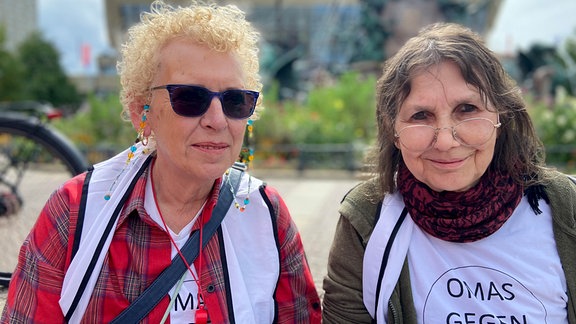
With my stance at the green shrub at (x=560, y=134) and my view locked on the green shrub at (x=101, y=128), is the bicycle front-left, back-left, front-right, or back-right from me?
front-left

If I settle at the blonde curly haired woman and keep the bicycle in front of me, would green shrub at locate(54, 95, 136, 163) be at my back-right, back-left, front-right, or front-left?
front-right

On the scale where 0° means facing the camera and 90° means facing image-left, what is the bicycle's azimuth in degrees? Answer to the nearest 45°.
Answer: approximately 90°

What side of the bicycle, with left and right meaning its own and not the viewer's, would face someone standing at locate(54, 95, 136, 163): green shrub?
right

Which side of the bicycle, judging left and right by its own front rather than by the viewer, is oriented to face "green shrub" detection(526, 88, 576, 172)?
back

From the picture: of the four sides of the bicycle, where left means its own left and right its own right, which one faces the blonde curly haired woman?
left

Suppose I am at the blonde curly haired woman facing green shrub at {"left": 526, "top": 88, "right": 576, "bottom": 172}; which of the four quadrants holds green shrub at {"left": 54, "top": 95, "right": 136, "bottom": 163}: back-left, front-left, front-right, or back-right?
front-left

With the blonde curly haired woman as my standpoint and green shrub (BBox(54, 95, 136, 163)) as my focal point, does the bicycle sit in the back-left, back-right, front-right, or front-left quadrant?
front-left
